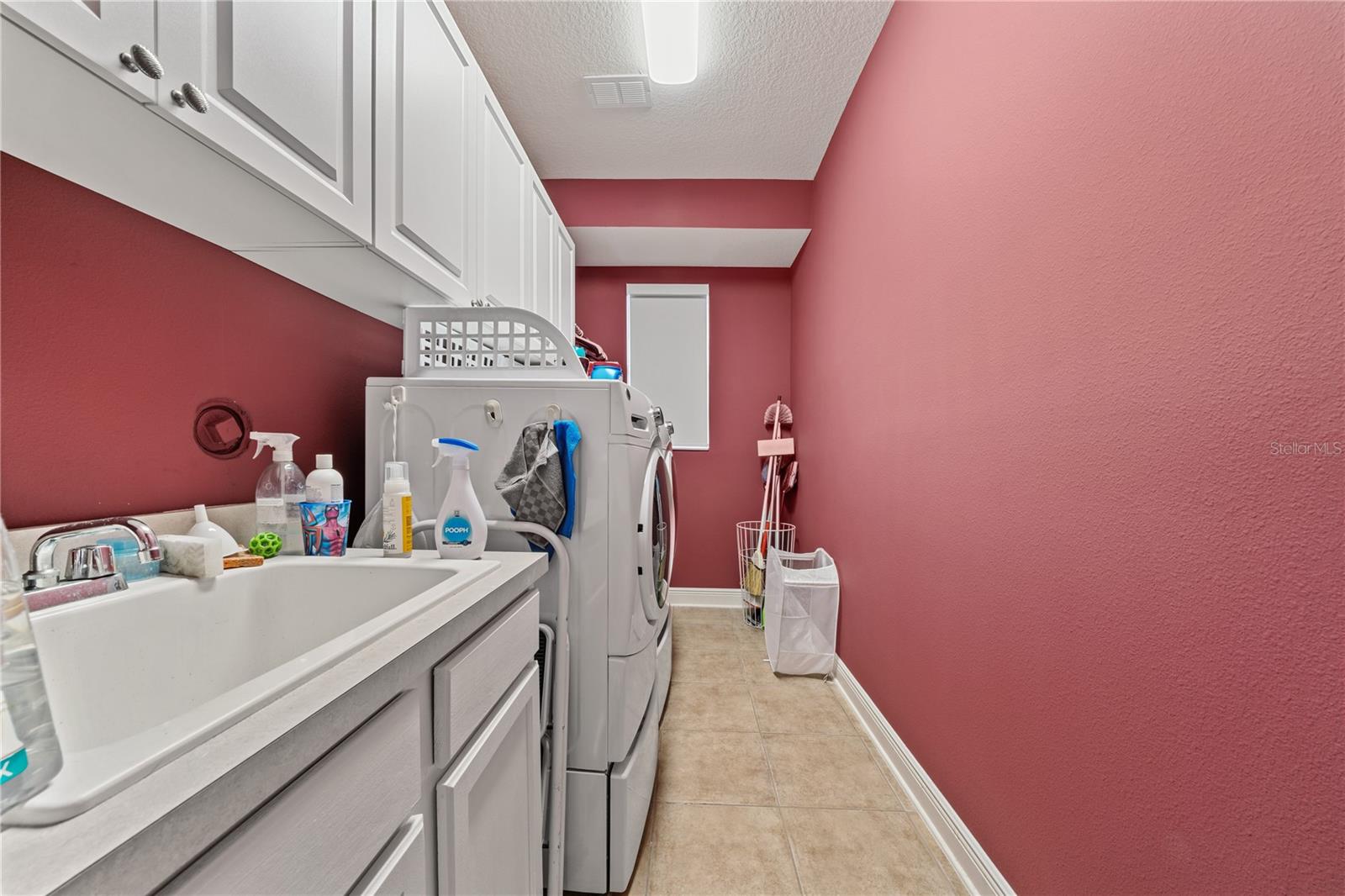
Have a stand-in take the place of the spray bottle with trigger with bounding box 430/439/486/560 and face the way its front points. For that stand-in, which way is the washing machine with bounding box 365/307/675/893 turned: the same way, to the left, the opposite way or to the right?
the opposite way

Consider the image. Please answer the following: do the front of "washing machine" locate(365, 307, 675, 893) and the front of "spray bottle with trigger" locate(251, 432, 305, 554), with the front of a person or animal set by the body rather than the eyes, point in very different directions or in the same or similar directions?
very different directions

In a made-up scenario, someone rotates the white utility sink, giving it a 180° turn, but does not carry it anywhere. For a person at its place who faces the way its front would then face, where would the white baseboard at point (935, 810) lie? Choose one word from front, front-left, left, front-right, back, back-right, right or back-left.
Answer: back-right

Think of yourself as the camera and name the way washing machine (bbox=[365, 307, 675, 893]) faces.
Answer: facing to the right of the viewer

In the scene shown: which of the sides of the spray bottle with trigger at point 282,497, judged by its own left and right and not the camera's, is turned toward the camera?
left

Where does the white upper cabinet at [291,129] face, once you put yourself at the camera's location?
facing the viewer and to the right of the viewer

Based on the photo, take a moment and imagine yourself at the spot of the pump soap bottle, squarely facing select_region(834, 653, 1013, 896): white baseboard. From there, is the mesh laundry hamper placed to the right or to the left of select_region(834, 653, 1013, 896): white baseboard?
left

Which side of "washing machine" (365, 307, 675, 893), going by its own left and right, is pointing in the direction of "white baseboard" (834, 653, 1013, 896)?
front

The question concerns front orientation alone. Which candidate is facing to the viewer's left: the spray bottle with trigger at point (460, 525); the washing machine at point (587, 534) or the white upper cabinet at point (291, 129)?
the spray bottle with trigger

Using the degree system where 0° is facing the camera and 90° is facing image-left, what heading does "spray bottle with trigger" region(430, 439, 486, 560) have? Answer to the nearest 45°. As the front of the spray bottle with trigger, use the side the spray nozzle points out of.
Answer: approximately 90°
